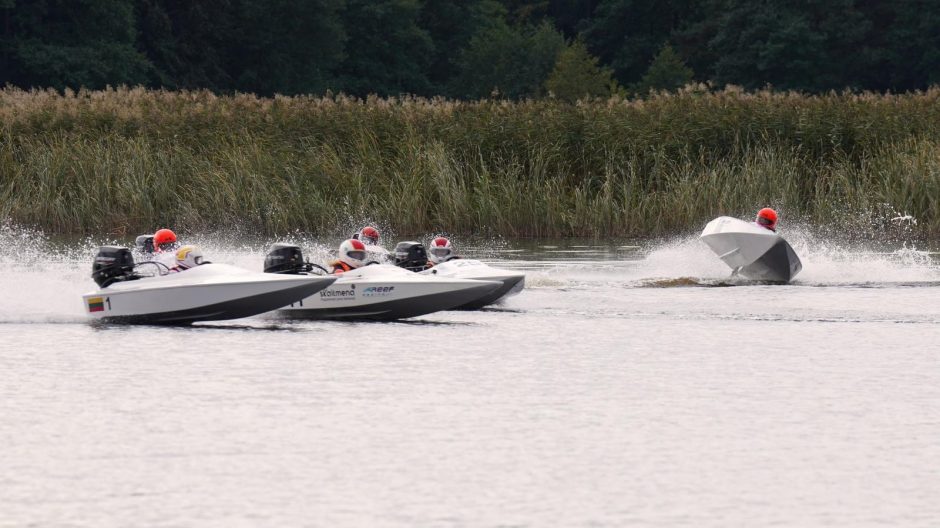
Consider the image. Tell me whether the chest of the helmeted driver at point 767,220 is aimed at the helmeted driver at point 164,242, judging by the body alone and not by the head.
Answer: yes

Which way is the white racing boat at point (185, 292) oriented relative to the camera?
to the viewer's right

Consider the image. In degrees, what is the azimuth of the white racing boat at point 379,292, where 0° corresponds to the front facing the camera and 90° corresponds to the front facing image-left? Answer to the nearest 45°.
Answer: approximately 270°

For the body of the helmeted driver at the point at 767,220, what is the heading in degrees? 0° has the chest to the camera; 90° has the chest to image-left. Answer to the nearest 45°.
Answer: approximately 45°

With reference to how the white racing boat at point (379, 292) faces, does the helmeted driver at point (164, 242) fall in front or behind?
behind

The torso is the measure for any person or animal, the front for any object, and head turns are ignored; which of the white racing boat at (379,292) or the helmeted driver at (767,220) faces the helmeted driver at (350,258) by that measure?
the helmeted driver at (767,220)

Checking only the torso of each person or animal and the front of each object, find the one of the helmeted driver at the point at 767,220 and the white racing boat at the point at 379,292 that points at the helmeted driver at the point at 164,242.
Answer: the helmeted driver at the point at 767,220

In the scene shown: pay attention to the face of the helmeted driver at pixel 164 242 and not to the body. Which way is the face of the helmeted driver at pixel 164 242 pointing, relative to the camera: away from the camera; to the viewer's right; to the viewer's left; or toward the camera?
to the viewer's right

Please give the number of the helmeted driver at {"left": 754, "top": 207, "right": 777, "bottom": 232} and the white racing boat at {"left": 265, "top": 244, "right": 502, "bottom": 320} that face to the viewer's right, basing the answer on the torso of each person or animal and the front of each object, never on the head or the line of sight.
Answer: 1

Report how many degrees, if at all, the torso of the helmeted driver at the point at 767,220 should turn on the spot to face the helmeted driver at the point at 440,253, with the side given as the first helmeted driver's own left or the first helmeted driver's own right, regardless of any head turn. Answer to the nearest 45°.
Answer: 0° — they already face them

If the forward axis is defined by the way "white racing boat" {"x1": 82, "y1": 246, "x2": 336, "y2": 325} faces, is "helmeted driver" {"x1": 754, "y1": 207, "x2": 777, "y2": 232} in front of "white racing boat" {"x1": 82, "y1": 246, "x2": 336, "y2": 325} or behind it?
in front

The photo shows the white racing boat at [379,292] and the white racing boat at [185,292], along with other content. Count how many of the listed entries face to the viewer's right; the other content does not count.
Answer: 2

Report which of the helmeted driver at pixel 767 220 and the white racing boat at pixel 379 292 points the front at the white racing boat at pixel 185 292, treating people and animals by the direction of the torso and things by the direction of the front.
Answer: the helmeted driver

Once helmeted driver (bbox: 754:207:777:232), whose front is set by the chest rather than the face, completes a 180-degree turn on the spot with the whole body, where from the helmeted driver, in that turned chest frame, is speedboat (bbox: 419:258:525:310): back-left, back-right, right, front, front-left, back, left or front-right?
back
